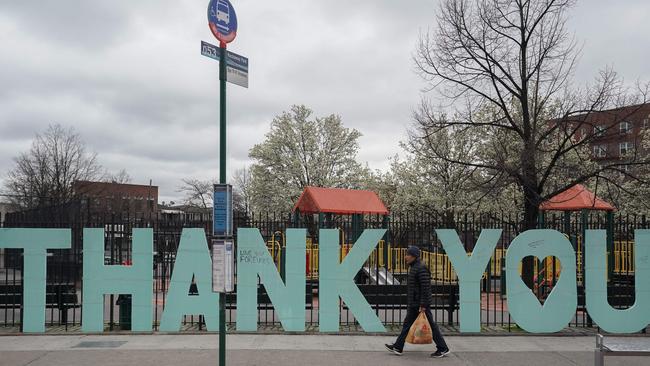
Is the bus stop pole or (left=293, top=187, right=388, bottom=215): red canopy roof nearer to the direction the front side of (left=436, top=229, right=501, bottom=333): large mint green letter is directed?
the bus stop pole

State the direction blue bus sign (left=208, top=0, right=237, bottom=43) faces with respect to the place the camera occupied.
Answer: facing the viewer and to the right of the viewer

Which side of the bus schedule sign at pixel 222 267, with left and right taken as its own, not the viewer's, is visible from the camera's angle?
front

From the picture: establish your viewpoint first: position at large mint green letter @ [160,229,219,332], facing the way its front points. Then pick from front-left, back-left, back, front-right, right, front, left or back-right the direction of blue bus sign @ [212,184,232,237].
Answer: front

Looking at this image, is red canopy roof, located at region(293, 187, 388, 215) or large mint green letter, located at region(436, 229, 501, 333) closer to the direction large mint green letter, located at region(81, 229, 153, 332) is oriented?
the large mint green letter

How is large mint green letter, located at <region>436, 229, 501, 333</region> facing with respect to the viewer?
toward the camera

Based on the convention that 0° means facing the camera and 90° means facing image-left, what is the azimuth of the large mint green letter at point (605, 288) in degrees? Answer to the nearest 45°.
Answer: approximately 0°

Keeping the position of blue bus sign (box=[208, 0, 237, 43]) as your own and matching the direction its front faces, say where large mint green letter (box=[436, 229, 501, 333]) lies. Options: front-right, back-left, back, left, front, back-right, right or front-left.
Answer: left

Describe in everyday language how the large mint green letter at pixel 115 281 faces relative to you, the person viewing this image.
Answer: facing the viewer

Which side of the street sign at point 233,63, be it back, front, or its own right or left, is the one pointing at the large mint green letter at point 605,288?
left
